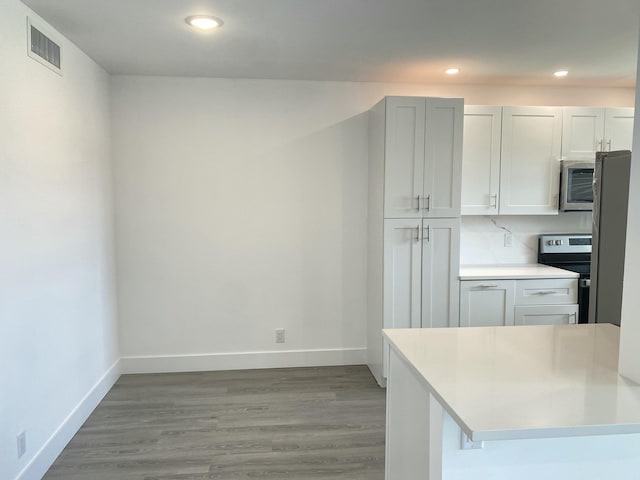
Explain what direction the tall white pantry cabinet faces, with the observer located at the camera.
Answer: facing the viewer

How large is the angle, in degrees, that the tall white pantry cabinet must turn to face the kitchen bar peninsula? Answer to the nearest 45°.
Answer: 0° — it already faces it

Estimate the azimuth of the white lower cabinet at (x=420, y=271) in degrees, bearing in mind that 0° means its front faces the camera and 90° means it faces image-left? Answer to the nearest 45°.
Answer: approximately 0°

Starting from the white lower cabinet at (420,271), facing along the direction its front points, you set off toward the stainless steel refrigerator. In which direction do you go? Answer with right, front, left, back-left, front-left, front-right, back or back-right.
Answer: front-left

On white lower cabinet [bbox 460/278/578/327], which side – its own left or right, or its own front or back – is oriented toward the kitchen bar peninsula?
front

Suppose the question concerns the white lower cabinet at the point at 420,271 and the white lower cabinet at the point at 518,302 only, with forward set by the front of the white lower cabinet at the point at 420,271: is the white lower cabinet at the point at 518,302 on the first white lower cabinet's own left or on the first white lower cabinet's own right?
on the first white lower cabinet's own left

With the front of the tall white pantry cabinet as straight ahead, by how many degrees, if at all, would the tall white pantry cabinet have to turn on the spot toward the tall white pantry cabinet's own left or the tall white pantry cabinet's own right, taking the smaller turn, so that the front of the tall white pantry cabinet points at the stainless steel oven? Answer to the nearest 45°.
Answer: approximately 135° to the tall white pantry cabinet's own left

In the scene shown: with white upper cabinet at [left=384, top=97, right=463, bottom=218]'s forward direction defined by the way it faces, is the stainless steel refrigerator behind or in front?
in front

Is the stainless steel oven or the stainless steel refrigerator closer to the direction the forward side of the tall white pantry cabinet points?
the stainless steel refrigerator

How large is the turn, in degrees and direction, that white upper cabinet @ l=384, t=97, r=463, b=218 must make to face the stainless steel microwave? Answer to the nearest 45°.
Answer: approximately 135° to its left
